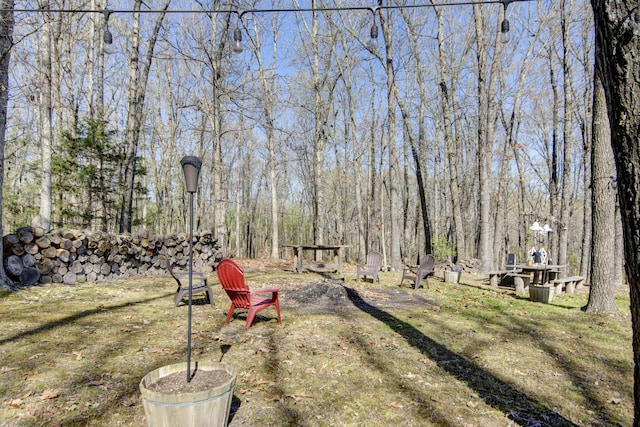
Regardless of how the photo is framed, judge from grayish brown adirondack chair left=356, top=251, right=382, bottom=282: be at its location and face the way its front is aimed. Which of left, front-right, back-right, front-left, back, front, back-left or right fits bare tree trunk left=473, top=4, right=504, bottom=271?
back

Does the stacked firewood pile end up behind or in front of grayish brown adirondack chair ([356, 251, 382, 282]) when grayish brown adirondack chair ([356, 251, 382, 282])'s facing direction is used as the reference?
in front

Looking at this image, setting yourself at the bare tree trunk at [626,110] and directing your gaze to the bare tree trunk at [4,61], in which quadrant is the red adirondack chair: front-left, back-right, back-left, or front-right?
front-right

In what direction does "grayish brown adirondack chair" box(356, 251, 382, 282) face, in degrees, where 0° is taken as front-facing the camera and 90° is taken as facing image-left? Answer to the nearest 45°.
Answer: approximately 45°

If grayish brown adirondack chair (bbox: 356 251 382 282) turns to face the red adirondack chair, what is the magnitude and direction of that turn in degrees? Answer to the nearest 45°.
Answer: approximately 45° to its left

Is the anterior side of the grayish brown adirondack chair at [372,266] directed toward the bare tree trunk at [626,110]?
no

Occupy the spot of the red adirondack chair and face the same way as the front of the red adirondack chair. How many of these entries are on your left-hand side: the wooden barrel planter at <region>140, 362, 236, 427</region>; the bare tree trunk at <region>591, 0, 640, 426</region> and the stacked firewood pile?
1

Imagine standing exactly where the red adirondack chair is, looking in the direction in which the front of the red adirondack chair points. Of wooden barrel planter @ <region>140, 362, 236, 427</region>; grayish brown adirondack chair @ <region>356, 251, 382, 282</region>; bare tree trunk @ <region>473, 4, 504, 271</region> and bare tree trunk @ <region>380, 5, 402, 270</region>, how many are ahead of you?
3

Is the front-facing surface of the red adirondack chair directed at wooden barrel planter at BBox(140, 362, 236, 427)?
no

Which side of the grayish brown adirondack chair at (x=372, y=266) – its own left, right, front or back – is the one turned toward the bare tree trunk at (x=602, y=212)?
left

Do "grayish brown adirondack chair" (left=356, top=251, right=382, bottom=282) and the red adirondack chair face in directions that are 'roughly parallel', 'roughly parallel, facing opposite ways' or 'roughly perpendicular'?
roughly parallel, facing opposite ways

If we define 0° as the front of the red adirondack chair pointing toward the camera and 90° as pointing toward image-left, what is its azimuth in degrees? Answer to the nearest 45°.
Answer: approximately 225°

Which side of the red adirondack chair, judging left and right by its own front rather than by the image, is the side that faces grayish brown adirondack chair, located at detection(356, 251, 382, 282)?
front
